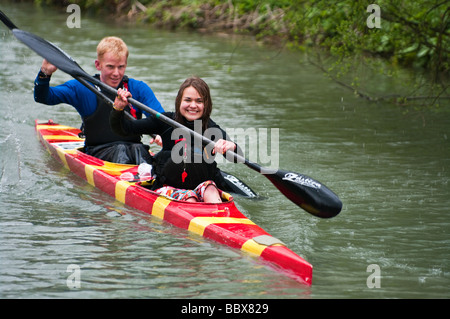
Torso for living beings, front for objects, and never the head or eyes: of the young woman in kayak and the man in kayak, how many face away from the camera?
0

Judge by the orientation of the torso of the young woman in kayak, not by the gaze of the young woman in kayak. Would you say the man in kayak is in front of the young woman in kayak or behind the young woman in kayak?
behind

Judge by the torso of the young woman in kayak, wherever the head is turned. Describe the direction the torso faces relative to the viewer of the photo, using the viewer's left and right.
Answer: facing the viewer and to the right of the viewer

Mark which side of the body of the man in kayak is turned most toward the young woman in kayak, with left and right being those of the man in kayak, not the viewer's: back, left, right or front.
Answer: front

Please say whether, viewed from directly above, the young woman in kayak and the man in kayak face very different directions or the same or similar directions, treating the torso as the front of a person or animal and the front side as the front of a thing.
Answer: same or similar directions

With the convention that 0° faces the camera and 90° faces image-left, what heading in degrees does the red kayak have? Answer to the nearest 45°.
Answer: approximately 315°

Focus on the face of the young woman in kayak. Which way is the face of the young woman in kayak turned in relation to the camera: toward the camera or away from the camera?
toward the camera
